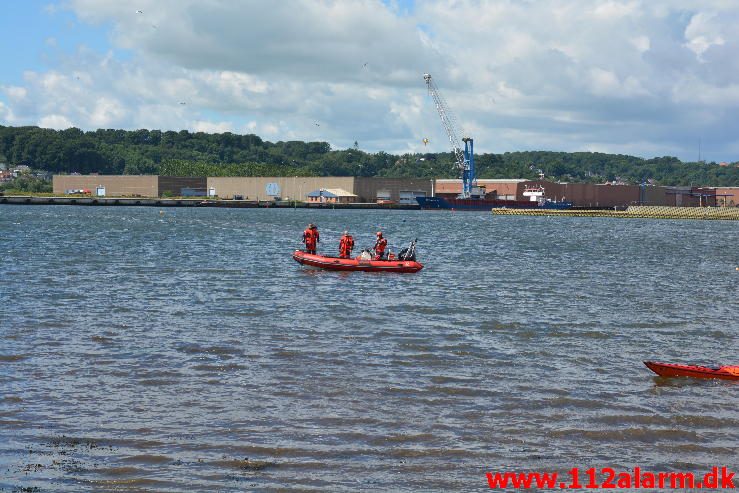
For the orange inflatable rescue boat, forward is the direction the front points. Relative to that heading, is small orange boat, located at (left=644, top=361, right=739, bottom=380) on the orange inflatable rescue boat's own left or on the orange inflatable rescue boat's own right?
on the orange inflatable rescue boat's own left

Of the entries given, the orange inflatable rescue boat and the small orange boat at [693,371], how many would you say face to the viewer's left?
2

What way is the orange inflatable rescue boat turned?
to the viewer's left

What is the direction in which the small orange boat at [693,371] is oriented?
to the viewer's left

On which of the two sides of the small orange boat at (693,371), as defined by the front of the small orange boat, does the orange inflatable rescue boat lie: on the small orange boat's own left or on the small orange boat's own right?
on the small orange boat's own right
